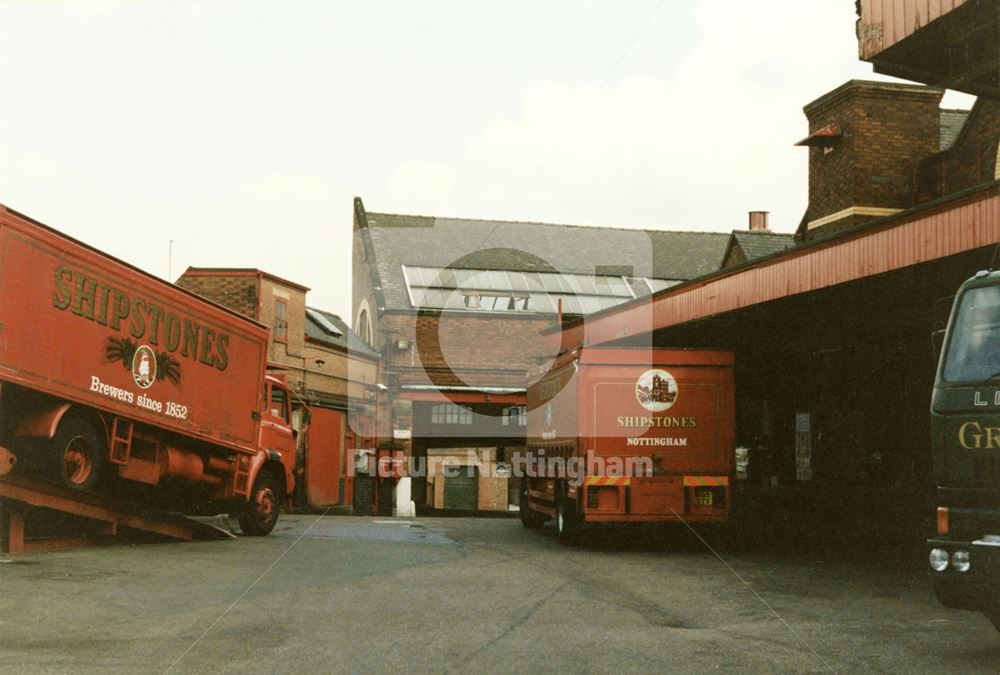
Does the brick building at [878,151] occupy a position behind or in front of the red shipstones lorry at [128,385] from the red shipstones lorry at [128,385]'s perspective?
in front

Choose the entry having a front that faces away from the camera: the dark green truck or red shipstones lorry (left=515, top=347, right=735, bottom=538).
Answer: the red shipstones lorry

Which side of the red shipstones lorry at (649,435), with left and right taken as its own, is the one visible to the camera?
back

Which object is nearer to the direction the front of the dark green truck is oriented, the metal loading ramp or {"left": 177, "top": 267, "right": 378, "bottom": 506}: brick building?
the metal loading ramp

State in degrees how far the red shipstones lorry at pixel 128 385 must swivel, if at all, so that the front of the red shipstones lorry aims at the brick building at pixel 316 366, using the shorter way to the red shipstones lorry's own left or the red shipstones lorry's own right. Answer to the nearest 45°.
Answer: approximately 45° to the red shipstones lorry's own left

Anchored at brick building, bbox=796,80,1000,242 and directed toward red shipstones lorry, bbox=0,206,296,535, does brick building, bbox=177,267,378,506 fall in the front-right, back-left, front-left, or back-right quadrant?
front-right

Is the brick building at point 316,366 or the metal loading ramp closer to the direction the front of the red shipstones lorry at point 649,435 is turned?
the brick building

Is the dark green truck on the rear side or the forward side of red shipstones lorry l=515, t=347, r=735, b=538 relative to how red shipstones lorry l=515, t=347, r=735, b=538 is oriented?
on the rear side

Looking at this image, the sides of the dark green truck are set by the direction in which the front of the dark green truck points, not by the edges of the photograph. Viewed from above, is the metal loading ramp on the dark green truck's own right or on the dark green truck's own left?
on the dark green truck's own right

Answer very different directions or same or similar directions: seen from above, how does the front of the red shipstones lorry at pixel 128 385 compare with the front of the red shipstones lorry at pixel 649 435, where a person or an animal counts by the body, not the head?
same or similar directions

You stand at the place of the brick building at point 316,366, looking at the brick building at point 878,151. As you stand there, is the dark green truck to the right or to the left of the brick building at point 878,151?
right

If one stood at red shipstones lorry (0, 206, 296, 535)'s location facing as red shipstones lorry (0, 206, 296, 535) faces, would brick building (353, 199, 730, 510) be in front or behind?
in front

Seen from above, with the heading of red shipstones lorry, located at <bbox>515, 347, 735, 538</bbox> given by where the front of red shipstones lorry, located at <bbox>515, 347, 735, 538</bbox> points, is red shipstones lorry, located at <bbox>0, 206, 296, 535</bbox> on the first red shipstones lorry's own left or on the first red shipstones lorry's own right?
on the first red shipstones lorry's own left

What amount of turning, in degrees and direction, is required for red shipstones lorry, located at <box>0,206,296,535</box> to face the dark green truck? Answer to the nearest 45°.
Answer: approximately 90° to its right

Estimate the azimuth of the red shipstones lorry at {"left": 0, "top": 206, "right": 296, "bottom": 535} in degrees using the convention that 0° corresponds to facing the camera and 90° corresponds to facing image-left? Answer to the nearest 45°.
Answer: approximately 225°

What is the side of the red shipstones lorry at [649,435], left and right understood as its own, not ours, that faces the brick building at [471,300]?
front

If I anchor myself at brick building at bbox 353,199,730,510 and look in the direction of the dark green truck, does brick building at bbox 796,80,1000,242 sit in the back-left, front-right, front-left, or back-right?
front-left

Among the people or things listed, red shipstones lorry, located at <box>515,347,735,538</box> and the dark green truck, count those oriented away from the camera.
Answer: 1
